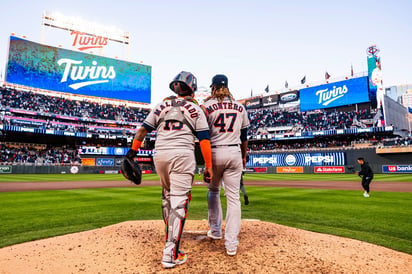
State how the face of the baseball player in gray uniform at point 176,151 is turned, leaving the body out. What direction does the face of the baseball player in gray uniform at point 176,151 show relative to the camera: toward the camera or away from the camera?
away from the camera

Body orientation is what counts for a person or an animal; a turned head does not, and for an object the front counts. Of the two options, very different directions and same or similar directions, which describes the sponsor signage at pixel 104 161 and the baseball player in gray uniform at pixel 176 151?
very different directions

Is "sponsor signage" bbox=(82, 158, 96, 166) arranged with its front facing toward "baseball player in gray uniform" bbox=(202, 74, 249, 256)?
yes

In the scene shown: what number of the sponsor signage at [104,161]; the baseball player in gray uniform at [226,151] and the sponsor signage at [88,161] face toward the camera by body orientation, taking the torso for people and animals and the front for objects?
2

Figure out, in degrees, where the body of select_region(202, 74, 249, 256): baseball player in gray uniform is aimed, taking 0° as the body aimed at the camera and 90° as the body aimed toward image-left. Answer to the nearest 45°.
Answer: approximately 180°

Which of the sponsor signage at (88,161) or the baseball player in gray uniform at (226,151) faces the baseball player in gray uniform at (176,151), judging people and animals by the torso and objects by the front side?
the sponsor signage

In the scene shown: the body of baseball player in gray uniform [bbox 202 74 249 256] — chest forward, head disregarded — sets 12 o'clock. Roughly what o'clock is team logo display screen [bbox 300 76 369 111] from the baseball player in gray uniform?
The team logo display screen is roughly at 1 o'clock from the baseball player in gray uniform.

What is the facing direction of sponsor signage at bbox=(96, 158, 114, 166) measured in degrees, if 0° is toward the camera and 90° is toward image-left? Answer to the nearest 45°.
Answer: approximately 0°

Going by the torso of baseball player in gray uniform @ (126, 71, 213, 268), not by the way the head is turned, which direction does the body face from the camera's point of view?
away from the camera

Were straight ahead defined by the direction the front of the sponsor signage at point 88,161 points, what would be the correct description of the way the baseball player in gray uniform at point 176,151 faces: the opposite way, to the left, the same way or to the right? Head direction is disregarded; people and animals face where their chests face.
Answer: the opposite way

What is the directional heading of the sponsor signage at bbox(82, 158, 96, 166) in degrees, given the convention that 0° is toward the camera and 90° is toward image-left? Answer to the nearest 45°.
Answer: approximately 0°

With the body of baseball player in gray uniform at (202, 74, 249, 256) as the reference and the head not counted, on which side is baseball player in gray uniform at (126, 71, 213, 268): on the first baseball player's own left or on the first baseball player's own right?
on the first baseball player's own left
